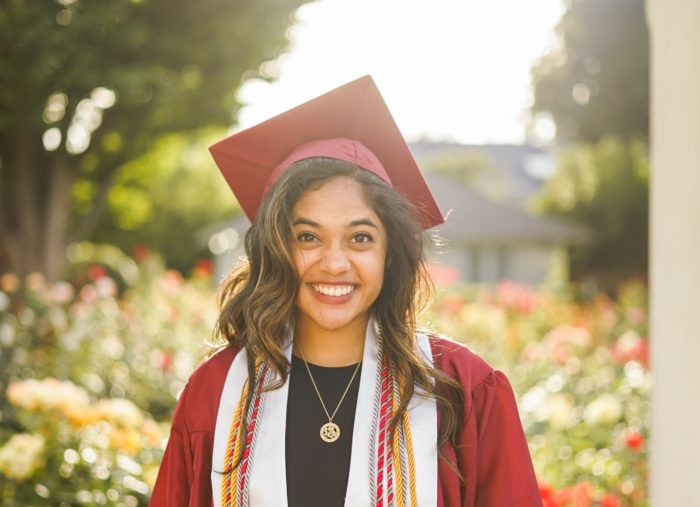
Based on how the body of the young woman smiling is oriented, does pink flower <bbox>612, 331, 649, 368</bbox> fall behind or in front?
behind

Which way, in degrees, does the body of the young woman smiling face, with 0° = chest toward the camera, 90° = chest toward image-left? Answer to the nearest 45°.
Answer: approximately 0°

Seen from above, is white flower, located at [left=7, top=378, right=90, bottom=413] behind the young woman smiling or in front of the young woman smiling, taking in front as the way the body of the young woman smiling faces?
behind

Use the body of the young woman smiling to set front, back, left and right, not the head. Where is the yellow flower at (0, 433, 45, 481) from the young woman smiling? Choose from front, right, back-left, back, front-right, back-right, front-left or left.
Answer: back-right

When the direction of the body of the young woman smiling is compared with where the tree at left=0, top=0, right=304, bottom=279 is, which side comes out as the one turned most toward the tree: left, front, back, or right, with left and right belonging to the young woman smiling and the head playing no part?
back

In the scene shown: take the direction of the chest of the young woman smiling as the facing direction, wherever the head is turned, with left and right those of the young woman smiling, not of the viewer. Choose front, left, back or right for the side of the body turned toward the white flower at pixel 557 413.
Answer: back

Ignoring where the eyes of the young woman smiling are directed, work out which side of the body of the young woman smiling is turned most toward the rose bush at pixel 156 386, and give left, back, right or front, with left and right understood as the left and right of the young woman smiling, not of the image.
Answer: back

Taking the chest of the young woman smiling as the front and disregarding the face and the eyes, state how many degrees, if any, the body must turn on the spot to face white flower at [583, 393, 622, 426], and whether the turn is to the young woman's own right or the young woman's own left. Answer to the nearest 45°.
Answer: approximately 135° to the young woman's own left

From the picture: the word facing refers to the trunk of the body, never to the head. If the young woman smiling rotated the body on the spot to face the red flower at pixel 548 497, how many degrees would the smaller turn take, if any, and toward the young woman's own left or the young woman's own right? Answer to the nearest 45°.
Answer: approximately 135° to the young woman's own left

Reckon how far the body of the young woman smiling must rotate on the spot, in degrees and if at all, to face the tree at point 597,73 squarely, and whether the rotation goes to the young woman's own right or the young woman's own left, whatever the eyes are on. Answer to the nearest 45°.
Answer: approximately 180°

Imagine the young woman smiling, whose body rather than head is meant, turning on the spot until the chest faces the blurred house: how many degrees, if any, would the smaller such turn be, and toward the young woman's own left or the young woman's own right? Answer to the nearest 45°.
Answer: approximately 180°
